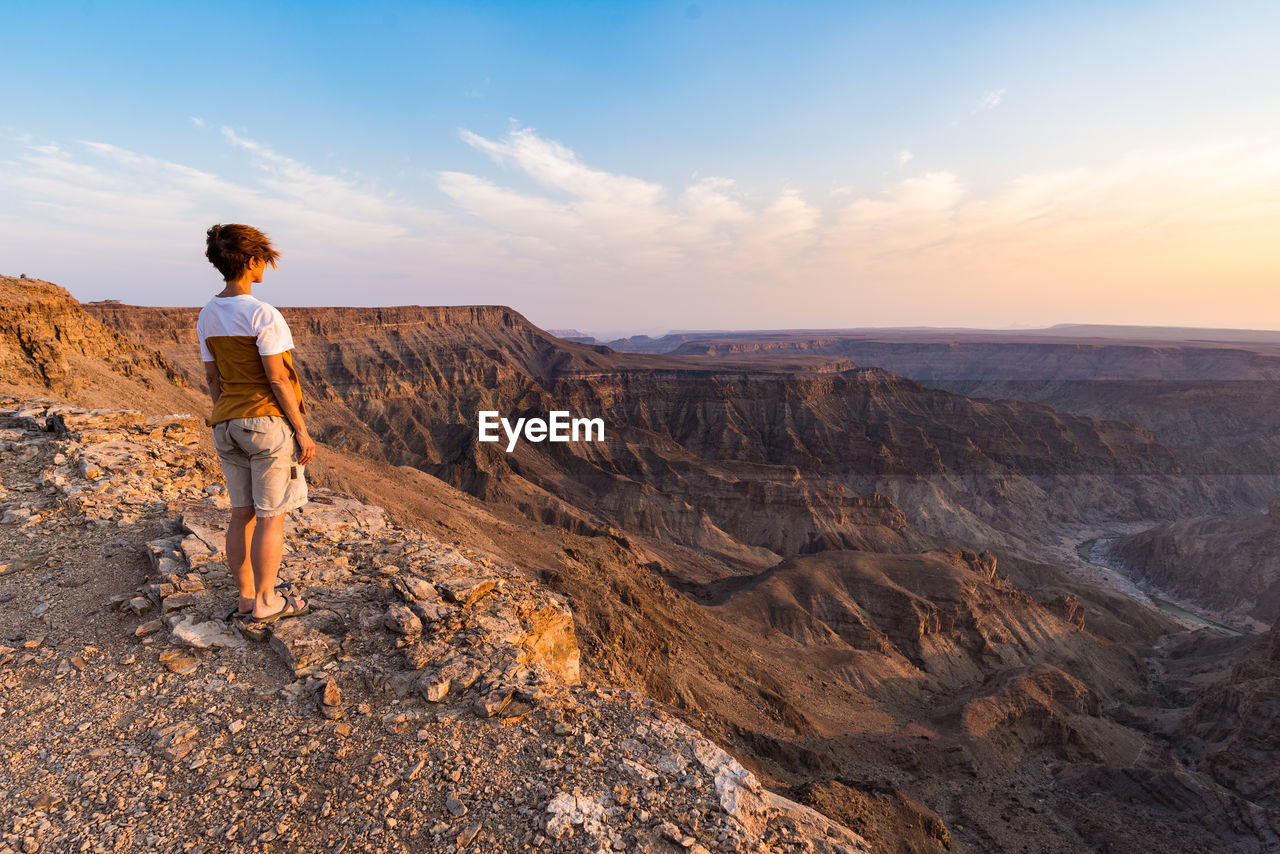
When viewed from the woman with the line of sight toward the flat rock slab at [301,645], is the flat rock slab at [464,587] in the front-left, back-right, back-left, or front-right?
front-left

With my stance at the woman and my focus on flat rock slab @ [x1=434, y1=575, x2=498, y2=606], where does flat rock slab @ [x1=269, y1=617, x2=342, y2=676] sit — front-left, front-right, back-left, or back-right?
front-right

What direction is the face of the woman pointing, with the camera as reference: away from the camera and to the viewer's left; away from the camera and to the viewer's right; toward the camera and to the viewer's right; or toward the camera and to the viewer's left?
away from the camera and to the viewer's right

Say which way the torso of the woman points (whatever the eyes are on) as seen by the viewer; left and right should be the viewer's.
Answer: facing away from the viewer and to the right of the viewer
